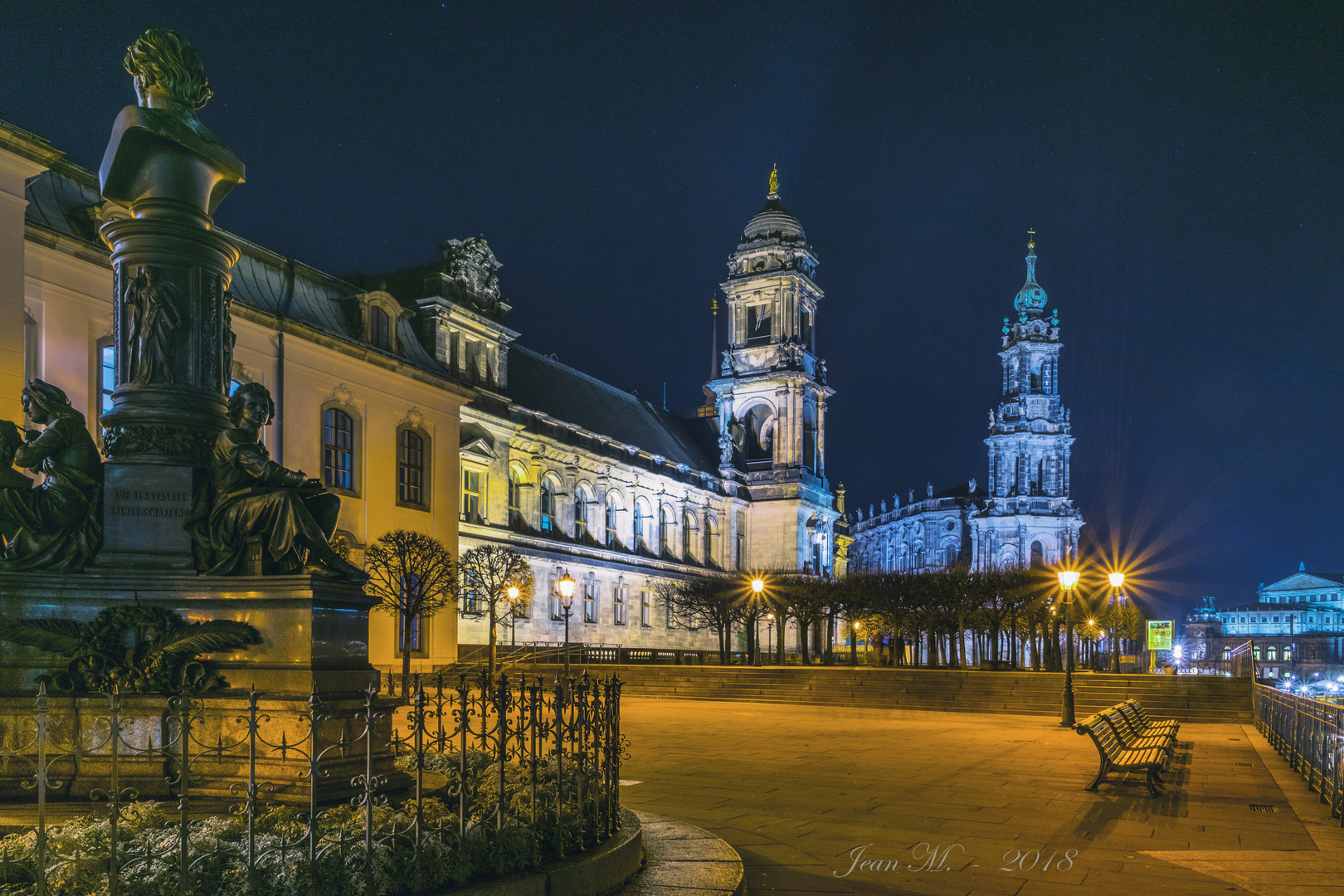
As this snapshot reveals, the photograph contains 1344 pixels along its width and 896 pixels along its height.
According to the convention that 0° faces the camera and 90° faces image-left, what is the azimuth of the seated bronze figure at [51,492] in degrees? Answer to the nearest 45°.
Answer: approximately 90°

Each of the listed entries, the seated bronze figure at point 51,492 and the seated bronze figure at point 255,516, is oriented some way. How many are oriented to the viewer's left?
1
